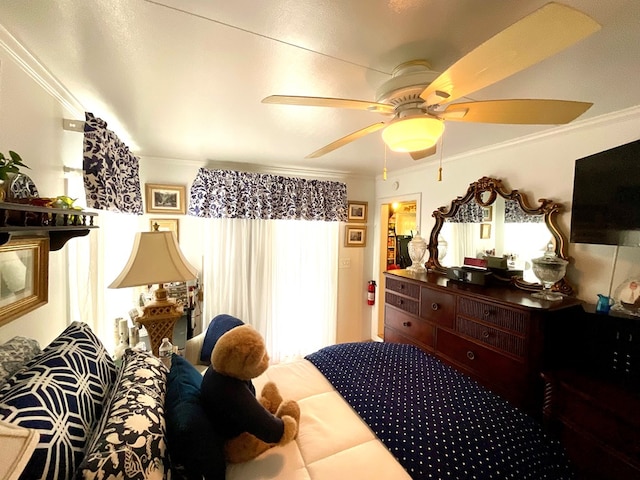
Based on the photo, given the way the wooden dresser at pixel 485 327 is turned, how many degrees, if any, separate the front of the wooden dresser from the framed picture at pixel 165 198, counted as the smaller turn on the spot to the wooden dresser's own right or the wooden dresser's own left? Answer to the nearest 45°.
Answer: approximately 45° to the wooden dresser's own right

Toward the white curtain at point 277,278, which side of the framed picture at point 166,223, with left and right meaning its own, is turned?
left

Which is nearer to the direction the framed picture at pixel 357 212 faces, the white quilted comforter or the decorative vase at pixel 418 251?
the white quilted comforter

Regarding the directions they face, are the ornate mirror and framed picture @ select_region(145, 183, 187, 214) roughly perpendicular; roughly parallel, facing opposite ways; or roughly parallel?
roughly perpendicular

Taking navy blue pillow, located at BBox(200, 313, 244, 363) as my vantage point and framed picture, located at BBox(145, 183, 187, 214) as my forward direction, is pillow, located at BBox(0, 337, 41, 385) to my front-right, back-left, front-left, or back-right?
back-left

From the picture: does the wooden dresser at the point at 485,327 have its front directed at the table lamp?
yes

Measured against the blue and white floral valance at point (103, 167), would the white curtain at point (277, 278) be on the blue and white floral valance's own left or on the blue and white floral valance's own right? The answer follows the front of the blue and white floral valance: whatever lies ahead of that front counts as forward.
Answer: on the blue and white floral valance's own left

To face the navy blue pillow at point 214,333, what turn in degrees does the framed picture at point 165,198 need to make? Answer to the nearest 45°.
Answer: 0° — it already faces it

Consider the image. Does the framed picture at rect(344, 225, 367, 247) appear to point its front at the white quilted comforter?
yes

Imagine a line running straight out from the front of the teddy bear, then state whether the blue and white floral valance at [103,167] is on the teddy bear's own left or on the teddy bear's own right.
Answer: on the teddy bear's own left

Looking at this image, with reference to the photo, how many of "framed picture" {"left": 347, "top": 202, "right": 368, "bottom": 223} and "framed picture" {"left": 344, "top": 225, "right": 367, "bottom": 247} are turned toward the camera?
2

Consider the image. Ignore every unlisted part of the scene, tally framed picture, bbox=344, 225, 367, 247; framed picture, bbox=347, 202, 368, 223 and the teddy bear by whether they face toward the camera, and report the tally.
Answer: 2

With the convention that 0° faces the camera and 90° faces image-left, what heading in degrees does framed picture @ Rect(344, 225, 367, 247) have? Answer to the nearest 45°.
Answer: approximately 0°
